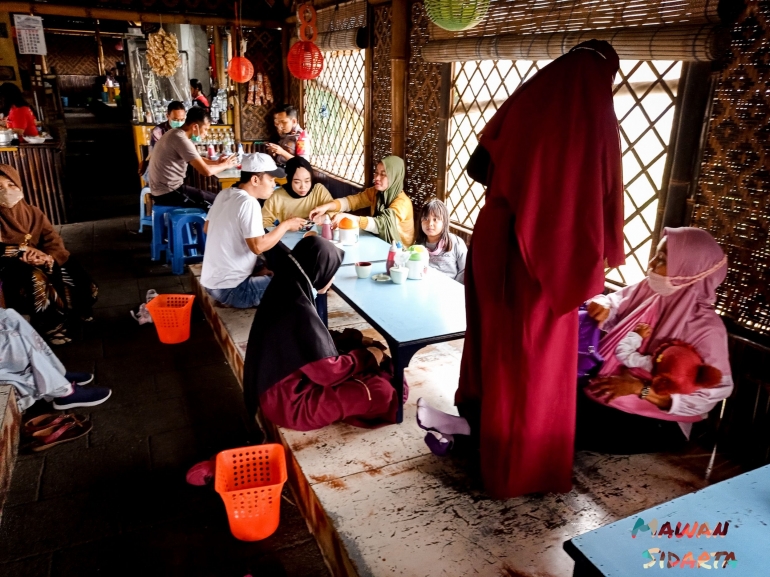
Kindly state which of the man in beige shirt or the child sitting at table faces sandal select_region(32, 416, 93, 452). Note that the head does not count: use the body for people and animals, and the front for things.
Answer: the child sitting at table

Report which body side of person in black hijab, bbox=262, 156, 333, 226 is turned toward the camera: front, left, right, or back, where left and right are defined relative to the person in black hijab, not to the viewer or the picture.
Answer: front

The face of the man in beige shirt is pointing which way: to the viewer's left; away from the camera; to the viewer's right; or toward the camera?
to the viewer's right

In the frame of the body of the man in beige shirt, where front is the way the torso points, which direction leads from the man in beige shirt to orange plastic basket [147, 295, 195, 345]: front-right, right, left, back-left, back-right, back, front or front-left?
right

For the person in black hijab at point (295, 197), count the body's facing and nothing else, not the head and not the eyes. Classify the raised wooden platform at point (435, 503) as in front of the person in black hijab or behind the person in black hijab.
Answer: in front

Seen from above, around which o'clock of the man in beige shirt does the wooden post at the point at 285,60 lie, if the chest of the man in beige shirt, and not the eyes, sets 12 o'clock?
The wooden post is roughly at 10 o'clock from the man in beige shirt.

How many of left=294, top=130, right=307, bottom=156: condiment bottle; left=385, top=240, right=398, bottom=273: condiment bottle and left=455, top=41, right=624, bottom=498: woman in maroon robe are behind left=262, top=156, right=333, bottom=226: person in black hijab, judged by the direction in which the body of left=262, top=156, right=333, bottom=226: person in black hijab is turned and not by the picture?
1

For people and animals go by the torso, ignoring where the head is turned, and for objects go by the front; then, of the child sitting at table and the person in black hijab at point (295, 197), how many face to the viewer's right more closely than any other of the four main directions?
0

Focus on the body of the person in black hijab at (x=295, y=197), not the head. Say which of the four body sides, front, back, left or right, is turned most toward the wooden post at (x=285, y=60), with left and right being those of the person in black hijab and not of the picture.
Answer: back

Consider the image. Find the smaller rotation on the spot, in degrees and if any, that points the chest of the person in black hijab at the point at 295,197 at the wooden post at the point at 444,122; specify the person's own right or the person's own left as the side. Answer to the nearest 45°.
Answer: approximately 90° to the person's own left
